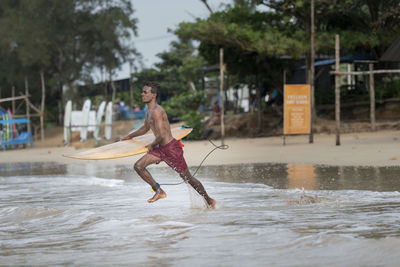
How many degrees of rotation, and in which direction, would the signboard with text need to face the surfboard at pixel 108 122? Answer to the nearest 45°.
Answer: approximately 135° to its right

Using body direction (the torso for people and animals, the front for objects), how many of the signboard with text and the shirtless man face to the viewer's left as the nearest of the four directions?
1

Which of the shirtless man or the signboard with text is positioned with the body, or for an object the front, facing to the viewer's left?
the shirtless man

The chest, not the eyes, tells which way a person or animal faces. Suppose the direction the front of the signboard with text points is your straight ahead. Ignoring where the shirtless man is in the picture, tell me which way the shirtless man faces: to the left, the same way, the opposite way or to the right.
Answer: to the right

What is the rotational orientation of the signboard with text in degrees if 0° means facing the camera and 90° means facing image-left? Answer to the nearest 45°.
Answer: approximately 0°

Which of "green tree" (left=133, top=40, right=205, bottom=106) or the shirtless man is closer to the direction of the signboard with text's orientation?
the shirtless man

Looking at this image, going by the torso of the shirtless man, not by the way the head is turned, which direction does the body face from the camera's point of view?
to the viewer's left

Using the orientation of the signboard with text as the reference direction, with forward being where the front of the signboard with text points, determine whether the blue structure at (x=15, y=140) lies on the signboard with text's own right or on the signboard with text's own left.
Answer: on the signboard with text's own right

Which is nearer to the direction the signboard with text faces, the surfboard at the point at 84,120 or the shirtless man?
the shirtless man

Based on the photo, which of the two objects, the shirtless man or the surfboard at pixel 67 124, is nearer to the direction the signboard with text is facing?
the shirtless man

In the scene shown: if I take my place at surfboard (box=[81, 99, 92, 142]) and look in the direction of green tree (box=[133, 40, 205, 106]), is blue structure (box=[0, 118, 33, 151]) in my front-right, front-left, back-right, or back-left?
back-left
